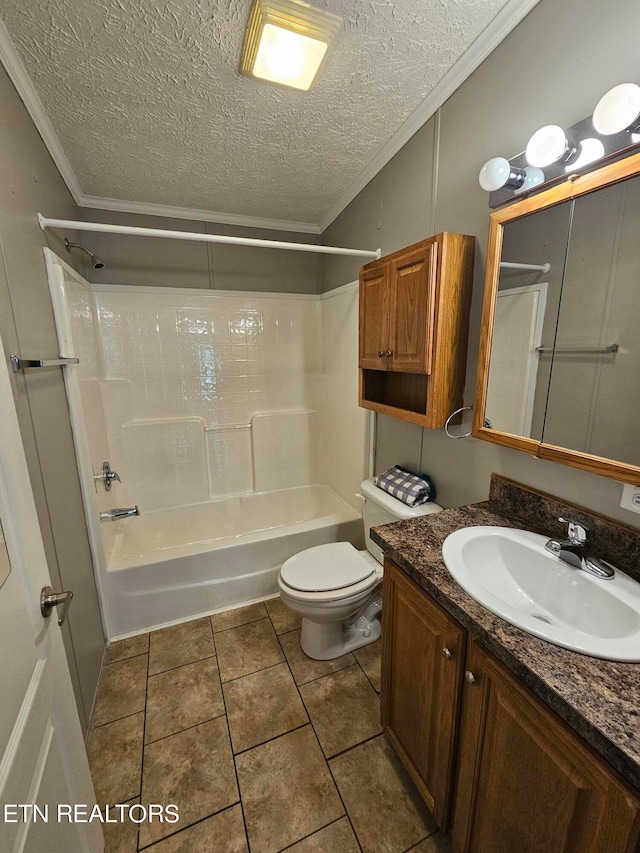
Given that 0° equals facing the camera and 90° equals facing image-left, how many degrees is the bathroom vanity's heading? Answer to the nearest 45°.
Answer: approximately 45°

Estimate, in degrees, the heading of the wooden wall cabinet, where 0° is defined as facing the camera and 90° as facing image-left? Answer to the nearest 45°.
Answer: approximately 45°

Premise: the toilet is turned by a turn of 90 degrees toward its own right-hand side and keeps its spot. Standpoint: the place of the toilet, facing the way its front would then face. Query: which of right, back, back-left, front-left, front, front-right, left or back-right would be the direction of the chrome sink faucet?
back

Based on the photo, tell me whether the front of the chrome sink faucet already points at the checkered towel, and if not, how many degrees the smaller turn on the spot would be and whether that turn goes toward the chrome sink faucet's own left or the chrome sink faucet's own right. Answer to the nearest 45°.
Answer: approximately 90° to the chrome sink faucet's own right

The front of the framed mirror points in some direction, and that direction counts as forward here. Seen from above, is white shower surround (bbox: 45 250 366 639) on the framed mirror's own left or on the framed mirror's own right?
on the framed mirror's own right

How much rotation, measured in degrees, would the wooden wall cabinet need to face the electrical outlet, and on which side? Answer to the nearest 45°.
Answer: approximately 90° to its left
